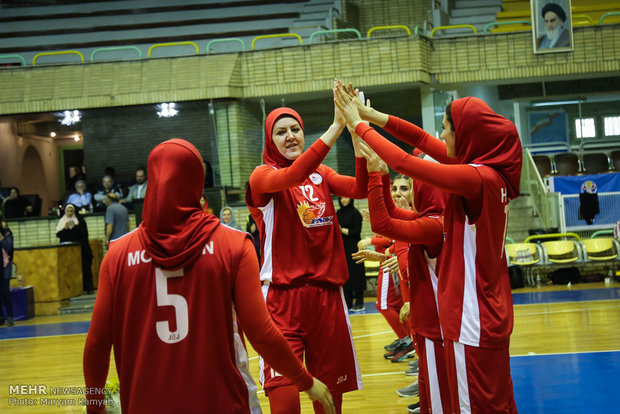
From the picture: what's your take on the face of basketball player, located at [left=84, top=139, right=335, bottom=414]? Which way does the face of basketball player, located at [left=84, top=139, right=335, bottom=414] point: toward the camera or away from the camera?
away from the camera

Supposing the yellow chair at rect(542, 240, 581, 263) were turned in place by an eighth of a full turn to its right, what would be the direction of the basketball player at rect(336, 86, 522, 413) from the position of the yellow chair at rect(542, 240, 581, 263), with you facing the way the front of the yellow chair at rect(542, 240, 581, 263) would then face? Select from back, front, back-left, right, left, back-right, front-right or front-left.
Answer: front-left

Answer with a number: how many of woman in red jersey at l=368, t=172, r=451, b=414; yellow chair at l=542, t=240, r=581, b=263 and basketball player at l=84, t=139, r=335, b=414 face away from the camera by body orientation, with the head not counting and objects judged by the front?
1

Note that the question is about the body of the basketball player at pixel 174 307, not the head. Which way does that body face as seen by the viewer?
away from the camera

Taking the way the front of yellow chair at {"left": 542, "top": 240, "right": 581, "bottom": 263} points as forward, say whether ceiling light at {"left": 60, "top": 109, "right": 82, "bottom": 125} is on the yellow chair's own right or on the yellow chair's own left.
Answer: on the yellow chair's own right

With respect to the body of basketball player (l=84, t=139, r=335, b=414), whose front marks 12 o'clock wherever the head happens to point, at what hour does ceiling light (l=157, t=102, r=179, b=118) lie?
The ceiling light is roughly at 12 o'clock from the basketball player.

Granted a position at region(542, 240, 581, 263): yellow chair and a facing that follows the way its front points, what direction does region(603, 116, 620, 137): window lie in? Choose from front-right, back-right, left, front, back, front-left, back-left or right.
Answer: back

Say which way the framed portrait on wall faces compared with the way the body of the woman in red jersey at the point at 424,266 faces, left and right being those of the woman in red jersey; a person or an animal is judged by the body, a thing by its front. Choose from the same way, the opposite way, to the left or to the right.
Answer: to the left

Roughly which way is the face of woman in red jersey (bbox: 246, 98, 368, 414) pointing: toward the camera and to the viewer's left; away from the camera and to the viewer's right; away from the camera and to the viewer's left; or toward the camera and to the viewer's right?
toward the camera and to the viewer's right

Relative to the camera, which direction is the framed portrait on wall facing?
toward the camera

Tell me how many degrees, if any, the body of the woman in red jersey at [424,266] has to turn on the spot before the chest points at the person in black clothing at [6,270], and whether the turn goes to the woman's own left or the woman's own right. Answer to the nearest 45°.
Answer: approximately 45° to the woman's own right
